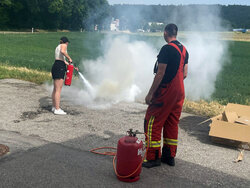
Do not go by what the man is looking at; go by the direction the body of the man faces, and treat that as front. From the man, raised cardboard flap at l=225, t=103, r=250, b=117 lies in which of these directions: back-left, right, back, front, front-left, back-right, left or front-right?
right

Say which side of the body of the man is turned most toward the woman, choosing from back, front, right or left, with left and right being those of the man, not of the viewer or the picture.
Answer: front

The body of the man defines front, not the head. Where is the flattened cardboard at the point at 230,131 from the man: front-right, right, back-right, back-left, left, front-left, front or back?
right

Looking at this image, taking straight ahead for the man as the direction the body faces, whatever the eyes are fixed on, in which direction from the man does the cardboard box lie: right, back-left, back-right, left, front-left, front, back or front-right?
right

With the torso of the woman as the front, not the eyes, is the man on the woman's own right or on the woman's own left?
on the woman's own right

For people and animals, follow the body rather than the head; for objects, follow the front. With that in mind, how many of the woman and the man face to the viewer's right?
1

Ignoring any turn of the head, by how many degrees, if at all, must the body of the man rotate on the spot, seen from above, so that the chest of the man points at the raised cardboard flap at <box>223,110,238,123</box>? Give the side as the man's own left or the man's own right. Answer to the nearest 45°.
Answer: approximately 90° to the man's own right

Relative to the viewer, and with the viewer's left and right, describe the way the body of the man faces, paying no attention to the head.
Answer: facing away from the viewer and to the left of the viewer

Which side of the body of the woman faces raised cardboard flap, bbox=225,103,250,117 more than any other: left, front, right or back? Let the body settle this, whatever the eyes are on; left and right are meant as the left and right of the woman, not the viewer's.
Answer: front

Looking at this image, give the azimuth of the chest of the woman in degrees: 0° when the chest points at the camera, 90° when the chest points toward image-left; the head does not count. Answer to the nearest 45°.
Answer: approximately 270°

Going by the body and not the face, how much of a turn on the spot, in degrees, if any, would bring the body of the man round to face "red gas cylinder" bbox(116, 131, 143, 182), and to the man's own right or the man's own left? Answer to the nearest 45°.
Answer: approximately 90° to the man's own left
